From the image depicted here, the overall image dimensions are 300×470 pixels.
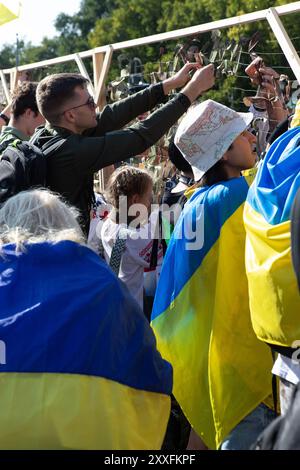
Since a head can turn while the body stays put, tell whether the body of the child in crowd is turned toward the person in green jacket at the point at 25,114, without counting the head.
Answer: no

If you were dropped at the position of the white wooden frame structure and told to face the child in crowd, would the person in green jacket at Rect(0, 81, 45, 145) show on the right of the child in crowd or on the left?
right
